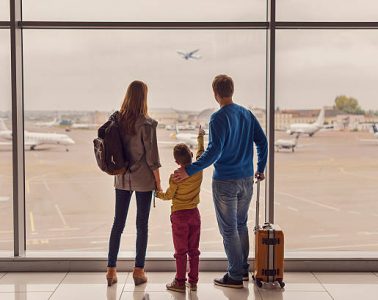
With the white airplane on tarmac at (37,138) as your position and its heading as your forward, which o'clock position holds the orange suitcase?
The orange suitcase is roughly at 2 o'clock from the white airplane on tarmac.

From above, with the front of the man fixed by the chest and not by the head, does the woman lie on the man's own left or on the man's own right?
on the man's own left

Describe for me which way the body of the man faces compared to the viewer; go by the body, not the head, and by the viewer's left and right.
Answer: facing away from the viewer and to the left of the viewer

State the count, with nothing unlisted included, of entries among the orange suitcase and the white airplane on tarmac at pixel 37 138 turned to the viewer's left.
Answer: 0

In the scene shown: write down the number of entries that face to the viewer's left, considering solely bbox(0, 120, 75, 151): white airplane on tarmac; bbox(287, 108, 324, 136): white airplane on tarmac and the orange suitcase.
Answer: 1

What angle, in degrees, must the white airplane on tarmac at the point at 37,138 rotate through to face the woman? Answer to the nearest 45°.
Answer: approximately 90° to its right

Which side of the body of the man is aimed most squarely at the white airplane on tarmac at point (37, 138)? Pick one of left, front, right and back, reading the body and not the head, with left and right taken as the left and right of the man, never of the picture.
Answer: front

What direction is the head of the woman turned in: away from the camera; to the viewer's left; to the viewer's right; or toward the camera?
away from the camera

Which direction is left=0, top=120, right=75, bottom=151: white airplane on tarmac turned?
to the viewer's right

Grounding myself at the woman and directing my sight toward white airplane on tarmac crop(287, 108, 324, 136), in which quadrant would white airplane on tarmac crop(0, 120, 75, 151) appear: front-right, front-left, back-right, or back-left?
front-left

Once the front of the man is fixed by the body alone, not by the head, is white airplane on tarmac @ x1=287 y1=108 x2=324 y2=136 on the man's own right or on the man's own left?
on the man's own right

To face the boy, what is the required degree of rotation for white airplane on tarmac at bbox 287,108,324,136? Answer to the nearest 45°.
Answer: approximately 90° to its left

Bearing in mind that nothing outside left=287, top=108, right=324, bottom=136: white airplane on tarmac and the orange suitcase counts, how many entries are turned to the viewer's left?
1

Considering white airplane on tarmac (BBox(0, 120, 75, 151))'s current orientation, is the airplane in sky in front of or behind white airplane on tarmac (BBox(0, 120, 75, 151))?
in front

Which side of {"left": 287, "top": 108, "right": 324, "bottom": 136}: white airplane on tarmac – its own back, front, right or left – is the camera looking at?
left
